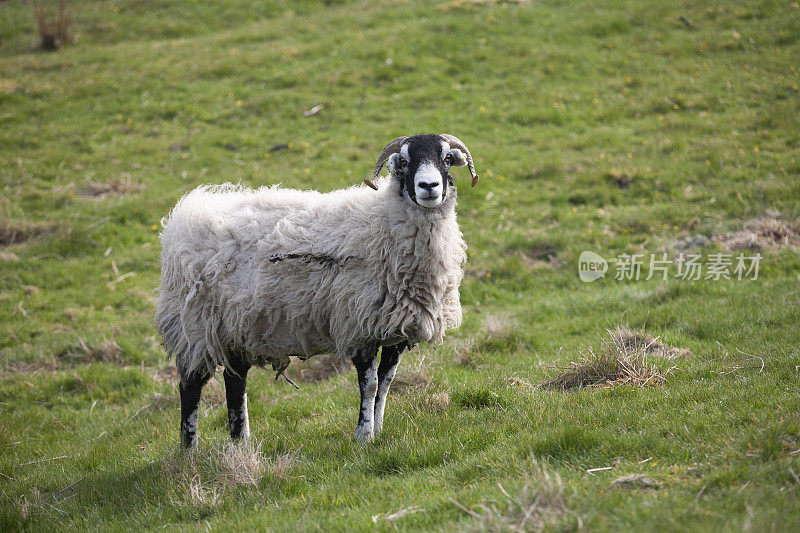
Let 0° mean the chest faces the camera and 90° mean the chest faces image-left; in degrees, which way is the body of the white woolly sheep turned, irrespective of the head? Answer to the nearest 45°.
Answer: approximately 270°
